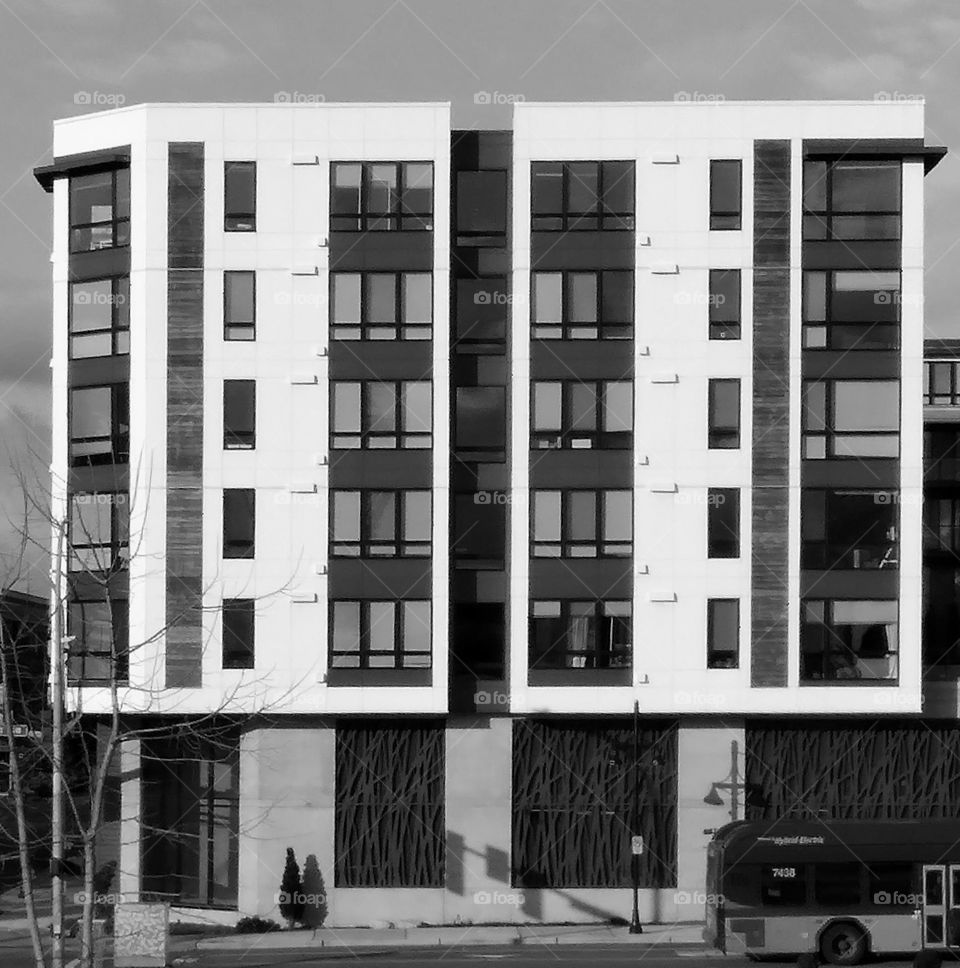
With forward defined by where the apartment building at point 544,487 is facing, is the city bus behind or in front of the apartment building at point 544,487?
in front

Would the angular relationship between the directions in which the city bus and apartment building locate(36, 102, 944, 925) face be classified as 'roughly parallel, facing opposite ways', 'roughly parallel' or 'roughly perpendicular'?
roughly perpendicular

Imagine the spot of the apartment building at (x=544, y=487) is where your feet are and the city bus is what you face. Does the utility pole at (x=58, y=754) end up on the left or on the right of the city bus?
right

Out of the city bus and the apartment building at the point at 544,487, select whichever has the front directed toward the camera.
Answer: the apartment building

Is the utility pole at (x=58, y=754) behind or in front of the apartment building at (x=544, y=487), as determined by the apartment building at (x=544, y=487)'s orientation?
in front
